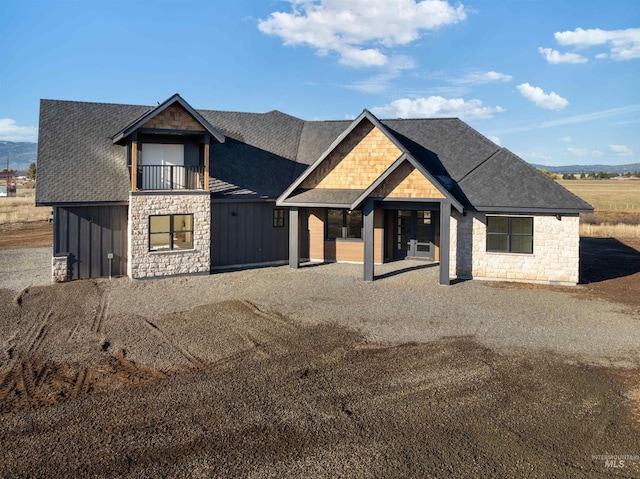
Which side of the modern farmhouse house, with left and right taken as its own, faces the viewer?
front
